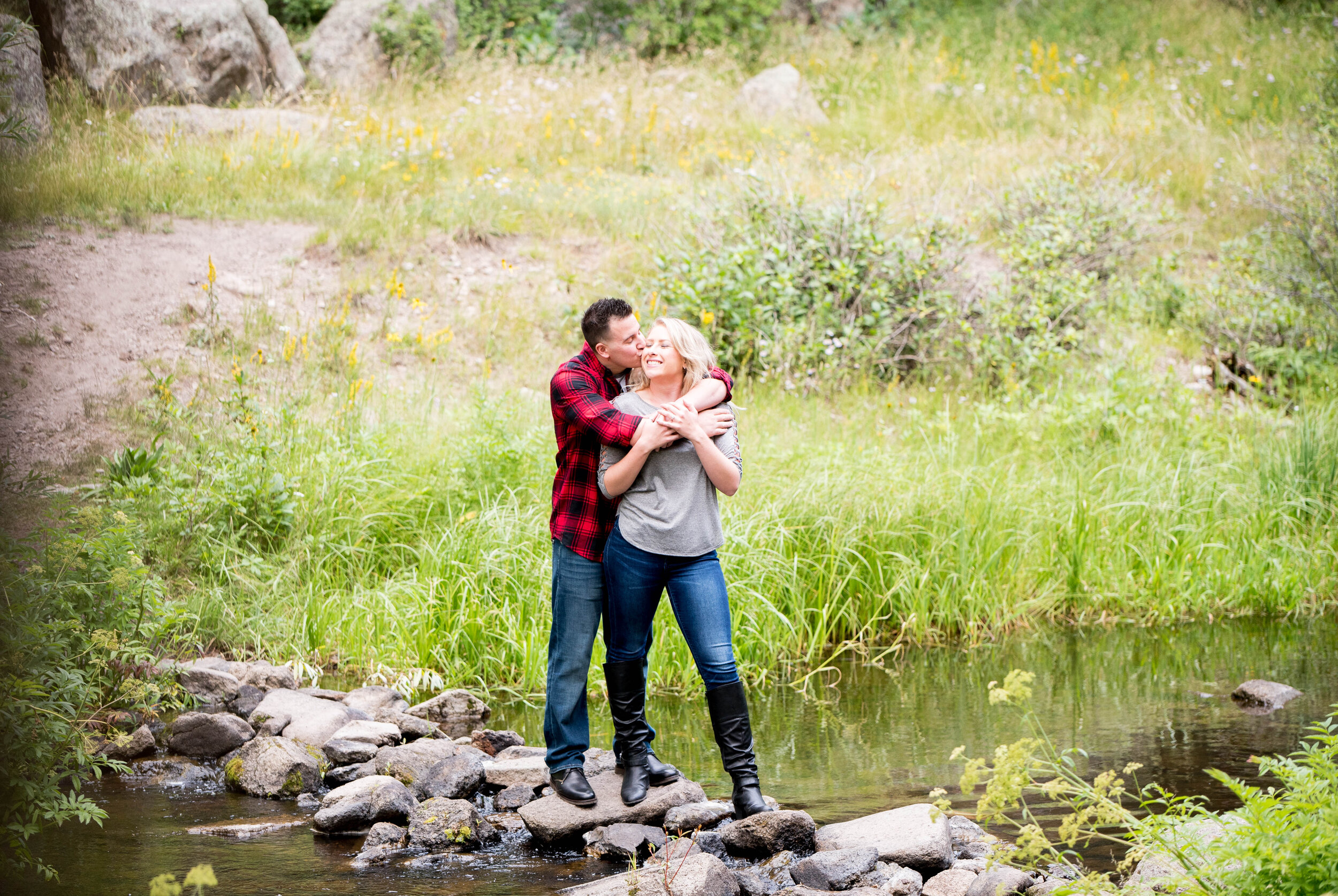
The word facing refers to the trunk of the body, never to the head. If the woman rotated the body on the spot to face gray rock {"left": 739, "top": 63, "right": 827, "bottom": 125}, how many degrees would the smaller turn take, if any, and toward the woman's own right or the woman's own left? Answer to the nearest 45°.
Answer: approximately 180°

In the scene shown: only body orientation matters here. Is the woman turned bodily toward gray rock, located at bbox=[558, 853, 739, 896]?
yes

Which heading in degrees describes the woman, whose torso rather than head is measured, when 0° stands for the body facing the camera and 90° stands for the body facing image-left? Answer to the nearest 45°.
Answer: approximately 0°

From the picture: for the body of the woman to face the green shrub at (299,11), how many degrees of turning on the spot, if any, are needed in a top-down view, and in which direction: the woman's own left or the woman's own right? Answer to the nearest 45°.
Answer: approximately 180°
